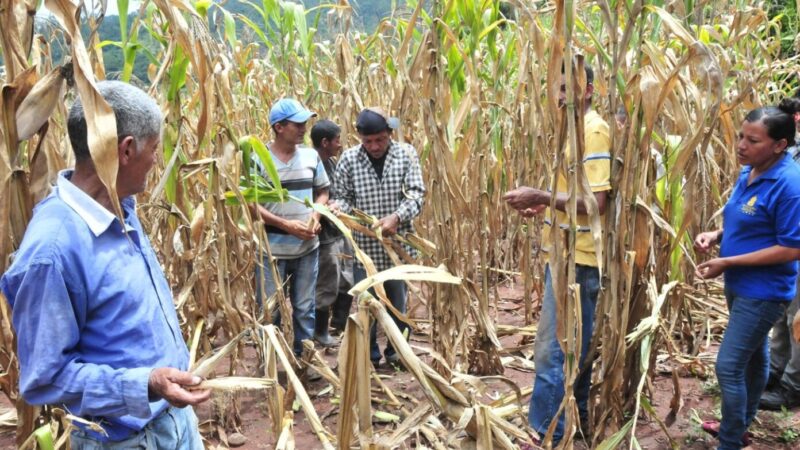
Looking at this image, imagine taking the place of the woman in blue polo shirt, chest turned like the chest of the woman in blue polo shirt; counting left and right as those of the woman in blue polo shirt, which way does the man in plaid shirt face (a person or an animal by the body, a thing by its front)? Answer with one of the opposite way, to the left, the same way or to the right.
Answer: to the left

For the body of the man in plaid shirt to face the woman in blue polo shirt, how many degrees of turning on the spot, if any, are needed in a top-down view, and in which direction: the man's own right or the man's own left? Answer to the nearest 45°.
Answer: approximately 45° to the man's own left

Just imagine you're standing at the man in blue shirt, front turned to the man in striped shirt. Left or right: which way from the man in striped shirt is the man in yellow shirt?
right
